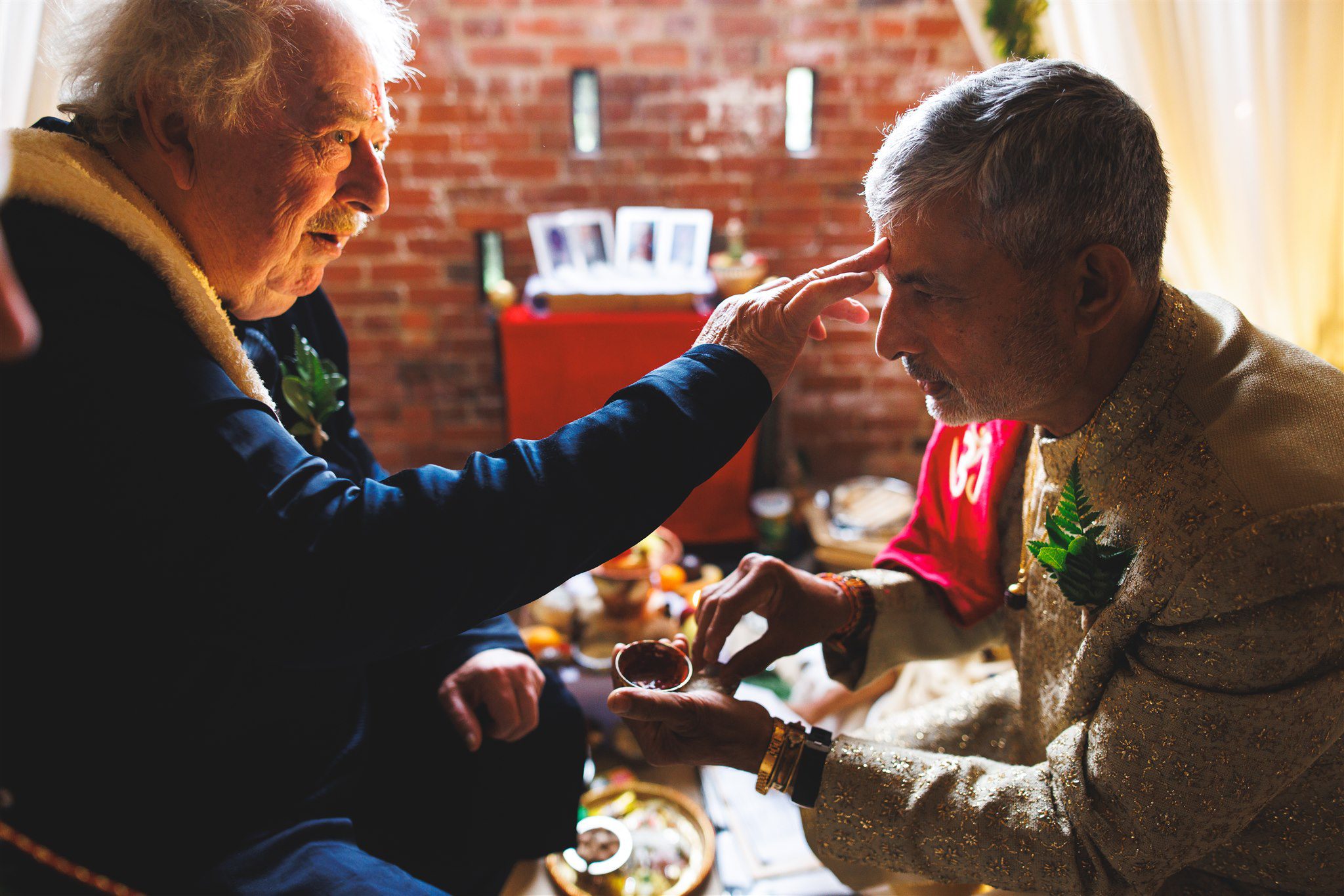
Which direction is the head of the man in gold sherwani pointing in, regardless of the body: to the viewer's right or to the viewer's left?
to the viewer's left

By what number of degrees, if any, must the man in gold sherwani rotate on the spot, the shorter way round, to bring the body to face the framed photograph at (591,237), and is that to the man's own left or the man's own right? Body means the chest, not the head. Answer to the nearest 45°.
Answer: approximately 45° to the man's own right

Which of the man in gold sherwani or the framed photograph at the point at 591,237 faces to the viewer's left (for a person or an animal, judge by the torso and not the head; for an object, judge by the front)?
the man in gold sherwani

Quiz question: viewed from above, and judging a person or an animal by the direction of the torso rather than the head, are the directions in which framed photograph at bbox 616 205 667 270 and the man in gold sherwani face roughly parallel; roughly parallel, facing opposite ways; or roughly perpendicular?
roughly perpendicular

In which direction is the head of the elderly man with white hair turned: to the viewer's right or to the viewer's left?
to the viewer's right

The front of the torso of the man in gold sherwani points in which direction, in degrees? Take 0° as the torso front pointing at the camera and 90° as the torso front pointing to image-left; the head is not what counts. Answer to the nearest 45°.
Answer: approximately 90°

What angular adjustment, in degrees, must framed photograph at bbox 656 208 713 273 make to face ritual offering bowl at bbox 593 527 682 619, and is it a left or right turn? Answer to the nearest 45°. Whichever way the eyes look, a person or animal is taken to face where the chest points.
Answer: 0° — it already faces it

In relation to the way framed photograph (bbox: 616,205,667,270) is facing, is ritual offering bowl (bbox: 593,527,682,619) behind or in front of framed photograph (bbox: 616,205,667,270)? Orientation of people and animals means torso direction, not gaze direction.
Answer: in front
